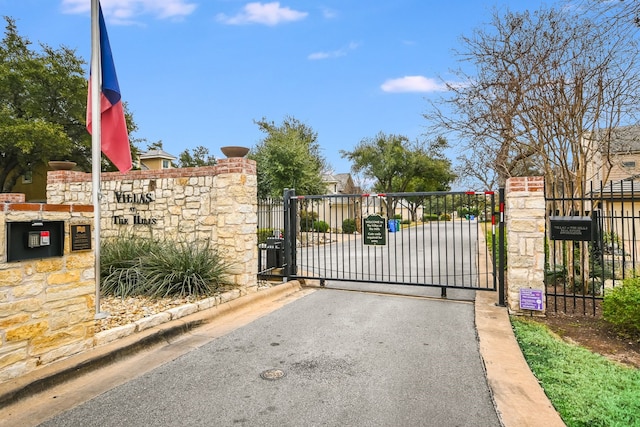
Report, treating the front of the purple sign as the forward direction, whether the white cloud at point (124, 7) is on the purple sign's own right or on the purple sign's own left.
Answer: on the purple sign's own right

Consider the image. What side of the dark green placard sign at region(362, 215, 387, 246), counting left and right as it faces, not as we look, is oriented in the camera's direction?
front

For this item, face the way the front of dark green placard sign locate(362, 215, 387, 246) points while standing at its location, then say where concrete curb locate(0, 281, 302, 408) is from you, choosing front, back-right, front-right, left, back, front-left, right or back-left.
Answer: front-right

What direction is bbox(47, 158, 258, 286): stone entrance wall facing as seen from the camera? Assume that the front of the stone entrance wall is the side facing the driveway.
toward the camera

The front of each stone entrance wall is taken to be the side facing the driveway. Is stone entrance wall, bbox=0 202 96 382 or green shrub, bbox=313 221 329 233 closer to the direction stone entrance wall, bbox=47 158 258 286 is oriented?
the stone entrance wall

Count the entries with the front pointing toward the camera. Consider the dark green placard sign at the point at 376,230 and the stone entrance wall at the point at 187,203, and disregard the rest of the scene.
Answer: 2

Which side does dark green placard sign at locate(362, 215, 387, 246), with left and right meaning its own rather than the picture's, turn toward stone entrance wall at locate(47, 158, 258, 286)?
right

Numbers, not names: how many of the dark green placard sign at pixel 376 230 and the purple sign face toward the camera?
2

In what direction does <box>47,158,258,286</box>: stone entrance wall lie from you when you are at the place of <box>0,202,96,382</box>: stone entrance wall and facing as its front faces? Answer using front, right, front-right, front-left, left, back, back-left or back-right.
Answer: left

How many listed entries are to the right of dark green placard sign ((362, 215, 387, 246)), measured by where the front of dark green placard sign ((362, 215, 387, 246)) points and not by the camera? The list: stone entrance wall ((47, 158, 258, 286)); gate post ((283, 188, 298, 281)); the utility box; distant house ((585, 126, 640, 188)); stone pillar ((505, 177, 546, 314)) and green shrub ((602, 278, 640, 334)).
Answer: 3

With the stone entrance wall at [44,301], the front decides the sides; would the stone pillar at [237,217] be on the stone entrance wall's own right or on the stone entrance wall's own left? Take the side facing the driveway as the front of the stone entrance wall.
on the stone entrance wall's own left

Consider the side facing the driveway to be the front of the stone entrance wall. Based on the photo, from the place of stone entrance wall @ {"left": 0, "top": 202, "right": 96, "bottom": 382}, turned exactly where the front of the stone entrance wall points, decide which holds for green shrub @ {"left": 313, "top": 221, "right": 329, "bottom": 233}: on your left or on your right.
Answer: on your left

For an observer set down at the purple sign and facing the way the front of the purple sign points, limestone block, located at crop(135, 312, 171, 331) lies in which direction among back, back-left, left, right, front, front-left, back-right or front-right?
front-right

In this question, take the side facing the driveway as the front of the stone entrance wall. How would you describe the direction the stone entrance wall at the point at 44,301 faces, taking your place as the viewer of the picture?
facing the viewer and to the right of the viewer

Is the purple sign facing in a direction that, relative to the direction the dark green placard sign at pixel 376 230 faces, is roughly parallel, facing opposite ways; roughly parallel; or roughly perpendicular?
roughly parallel

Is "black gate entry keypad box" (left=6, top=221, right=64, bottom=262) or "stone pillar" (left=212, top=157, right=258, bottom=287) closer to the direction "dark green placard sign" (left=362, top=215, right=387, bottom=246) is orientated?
the black gate entry keypad box

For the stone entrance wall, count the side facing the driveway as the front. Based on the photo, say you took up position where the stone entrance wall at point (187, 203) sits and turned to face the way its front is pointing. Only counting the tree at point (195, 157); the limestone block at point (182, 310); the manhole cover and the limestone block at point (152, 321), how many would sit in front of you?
3

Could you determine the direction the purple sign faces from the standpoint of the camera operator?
facing the viewer

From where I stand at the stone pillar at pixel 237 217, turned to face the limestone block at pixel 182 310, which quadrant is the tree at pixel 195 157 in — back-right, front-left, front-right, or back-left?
back-right
